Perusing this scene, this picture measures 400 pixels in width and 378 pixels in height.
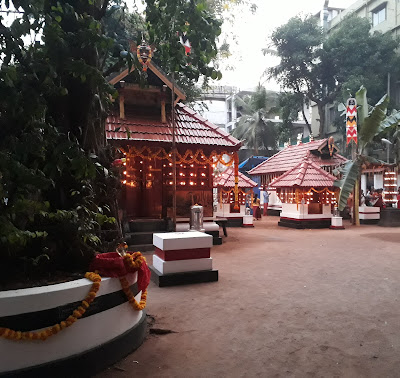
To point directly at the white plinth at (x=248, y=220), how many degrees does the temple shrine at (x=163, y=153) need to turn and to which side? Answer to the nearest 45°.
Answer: approximately 135° to its left

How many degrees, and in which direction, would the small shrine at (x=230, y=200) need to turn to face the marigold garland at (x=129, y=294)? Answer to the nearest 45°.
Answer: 0° — it already faces it

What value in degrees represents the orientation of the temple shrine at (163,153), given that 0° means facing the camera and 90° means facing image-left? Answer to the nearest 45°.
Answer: approximately 0°

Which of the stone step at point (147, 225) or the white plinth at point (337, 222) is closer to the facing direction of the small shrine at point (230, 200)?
the stone step

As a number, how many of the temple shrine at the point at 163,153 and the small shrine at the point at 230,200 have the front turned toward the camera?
2

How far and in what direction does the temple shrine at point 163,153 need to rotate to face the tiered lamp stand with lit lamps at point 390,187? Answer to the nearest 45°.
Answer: approximately 135° to its left

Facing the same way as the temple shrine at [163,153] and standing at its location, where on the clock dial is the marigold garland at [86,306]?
The marigold garland is roughly at 12 o'clock from the temple shrine.

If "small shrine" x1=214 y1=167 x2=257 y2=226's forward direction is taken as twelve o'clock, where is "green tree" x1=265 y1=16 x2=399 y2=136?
The green tree is roughly at 7 o'clock from the small shrine.

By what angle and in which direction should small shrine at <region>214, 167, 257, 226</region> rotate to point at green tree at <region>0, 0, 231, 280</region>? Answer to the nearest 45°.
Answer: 0° — it already faces it
